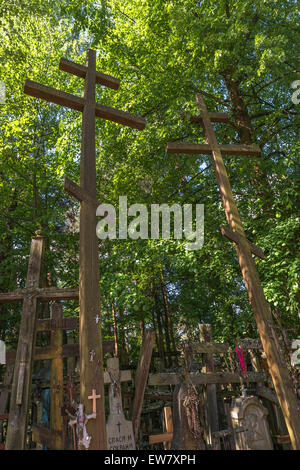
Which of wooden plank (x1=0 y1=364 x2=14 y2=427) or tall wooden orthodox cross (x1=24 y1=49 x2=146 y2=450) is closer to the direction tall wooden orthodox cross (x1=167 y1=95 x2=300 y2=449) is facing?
the tall wooden orthodox cross

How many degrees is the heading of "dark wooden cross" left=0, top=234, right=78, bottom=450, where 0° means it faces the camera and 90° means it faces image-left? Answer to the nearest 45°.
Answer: approximately 0°

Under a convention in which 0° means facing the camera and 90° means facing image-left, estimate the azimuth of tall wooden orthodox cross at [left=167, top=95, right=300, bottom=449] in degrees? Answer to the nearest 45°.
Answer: approximately 0°

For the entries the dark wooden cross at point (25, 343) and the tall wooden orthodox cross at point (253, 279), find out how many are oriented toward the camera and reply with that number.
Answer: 2

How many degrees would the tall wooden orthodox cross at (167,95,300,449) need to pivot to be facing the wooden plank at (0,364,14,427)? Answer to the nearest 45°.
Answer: approximately 90° to its right

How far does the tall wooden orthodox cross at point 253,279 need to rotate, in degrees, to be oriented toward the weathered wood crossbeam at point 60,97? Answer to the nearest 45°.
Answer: approximately 45° to its right
